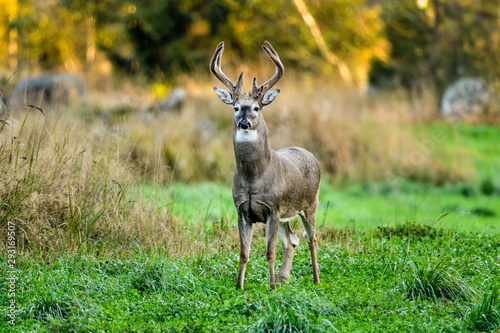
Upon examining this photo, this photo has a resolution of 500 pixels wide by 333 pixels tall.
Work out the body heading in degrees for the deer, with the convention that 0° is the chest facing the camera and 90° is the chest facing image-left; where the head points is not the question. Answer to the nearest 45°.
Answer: approximately 45°

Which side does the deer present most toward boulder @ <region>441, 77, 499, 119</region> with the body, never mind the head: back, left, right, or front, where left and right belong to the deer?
back
